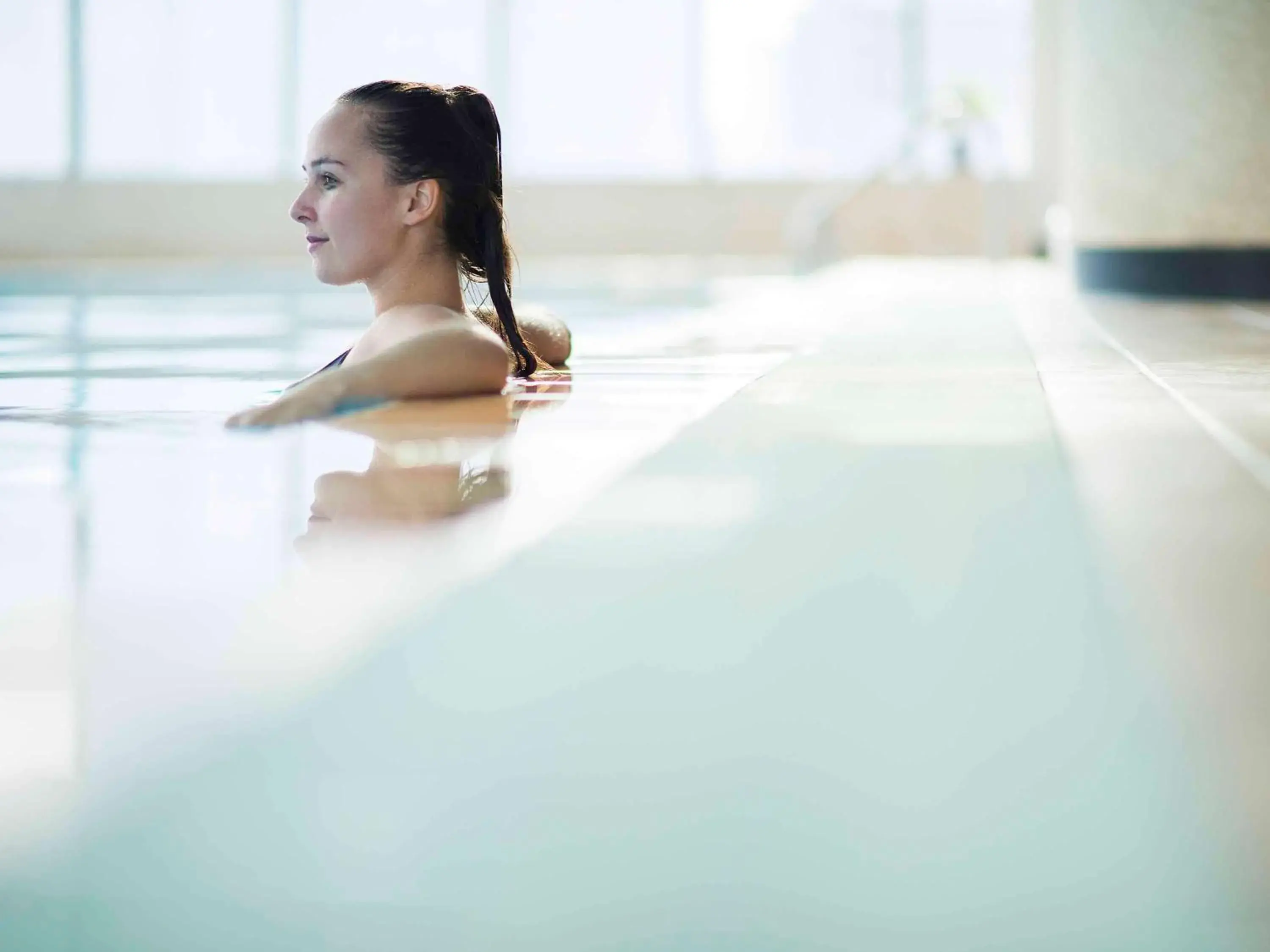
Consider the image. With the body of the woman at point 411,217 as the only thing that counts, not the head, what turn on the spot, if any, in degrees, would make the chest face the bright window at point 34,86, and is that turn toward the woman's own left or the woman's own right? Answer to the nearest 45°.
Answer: approximately 90° to the woman's own right

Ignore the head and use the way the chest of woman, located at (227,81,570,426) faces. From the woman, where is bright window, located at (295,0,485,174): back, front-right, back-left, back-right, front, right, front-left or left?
right

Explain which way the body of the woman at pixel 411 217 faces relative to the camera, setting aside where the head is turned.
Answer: to the viewer's left

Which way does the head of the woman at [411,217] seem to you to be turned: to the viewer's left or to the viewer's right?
to the viewer's left
